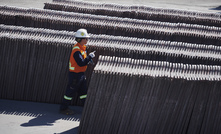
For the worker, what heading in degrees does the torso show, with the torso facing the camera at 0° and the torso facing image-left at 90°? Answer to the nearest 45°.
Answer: approximately 270°

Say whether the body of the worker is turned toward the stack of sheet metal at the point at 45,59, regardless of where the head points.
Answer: no

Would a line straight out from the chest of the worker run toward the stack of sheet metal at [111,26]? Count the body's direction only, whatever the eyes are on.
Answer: no

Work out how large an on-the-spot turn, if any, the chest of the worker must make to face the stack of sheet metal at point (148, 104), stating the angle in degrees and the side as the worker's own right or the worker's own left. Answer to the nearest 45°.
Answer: approximately 45° to the worker's own right

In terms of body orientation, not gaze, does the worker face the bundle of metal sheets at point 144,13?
no
